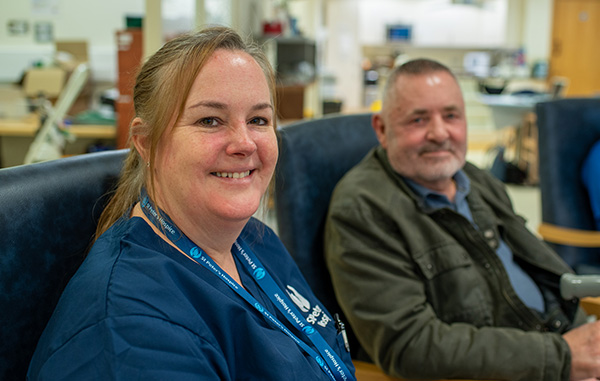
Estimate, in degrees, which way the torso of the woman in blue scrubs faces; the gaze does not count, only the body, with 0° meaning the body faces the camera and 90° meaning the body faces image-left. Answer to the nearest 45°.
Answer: approximately 315°

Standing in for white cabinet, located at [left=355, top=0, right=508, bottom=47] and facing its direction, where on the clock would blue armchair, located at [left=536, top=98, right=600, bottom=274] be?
The blue armchair is roughly at 12 o'clock from the white cabinet.

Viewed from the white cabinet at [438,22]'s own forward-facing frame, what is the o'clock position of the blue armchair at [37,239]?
The blue armchair is roughly at 12 o'clock from the white cabinet.

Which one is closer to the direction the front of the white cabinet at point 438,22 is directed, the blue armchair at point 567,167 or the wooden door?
the blue armchair

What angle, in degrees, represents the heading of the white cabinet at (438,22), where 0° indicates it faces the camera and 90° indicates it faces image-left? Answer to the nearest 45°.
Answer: approximately 0°

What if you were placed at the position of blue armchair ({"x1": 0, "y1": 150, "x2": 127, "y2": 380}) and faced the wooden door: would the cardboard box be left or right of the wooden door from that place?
left

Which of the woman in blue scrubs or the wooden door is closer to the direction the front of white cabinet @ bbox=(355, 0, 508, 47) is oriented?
the woman in blue scrubs

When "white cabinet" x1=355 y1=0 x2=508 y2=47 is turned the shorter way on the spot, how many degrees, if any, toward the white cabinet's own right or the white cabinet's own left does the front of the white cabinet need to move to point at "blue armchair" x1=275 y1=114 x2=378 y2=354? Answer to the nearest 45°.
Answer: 0° — it already faces it

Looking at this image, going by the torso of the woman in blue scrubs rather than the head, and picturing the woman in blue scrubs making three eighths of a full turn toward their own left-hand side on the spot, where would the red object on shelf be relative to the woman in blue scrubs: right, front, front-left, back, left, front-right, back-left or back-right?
front
